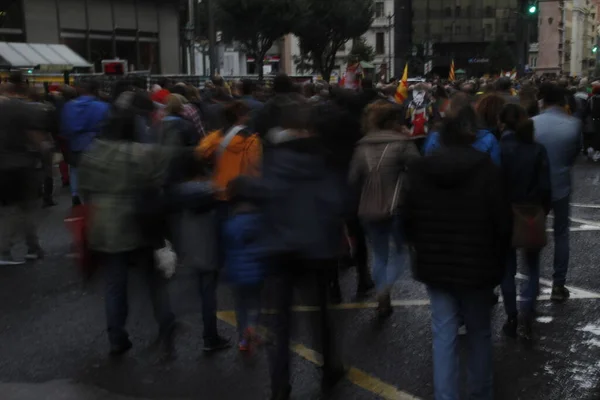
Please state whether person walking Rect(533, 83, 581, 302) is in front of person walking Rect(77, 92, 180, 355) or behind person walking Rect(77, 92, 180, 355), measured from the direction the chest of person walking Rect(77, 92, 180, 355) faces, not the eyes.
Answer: in front

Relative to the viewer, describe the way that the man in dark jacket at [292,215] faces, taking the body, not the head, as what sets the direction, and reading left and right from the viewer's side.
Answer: facing away from the viewer

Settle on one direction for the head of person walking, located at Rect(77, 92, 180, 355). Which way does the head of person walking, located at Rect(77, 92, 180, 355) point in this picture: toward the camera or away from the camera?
away from the camera

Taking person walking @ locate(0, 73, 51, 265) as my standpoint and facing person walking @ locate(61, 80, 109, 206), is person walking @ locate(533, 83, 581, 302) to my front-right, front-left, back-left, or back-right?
back-right

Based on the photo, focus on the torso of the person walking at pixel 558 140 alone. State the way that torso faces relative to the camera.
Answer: away from the camera

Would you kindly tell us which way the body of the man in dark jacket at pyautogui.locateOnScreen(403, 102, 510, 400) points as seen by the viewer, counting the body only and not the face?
away from the camera

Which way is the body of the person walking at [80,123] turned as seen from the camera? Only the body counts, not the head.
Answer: away from the camera

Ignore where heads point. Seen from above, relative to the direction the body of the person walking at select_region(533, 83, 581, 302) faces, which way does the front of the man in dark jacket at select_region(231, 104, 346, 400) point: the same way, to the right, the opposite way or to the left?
the same way

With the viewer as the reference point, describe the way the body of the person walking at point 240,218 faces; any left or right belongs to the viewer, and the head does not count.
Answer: facing away from the viewer

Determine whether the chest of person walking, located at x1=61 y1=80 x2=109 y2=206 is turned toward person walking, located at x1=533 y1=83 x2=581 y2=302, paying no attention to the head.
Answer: no

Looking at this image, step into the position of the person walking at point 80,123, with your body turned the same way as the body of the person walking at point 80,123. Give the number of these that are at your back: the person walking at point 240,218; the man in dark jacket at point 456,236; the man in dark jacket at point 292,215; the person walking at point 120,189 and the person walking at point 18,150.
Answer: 5

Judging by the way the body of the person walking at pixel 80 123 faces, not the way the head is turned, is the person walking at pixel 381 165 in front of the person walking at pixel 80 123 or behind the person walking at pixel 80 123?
behind

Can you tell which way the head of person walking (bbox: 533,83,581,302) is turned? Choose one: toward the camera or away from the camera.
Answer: away from the camera

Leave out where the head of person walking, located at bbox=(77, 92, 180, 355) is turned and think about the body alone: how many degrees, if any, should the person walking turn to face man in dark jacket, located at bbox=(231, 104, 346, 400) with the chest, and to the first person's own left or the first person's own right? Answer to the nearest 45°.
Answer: approximately 90° to the first person's own right

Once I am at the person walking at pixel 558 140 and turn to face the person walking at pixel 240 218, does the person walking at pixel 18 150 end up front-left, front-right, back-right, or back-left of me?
front-right

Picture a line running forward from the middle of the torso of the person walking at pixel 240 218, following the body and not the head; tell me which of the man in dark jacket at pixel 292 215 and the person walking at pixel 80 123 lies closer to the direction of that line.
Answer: the person walking

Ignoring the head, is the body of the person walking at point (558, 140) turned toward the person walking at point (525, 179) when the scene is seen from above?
no

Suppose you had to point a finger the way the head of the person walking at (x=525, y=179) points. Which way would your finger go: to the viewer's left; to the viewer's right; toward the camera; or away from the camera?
away from the camera

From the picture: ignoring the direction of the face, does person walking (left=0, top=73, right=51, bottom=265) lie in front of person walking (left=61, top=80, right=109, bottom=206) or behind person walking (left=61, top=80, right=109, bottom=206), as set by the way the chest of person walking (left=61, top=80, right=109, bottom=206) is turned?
behind

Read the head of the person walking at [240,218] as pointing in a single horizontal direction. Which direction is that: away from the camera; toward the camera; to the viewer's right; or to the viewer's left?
away from the camera
